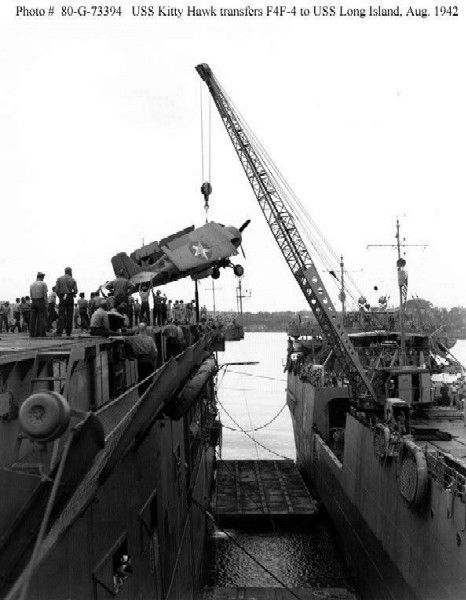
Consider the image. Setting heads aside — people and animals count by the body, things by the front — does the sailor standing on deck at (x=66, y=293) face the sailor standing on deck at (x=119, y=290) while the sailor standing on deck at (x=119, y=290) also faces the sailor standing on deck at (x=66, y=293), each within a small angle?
no

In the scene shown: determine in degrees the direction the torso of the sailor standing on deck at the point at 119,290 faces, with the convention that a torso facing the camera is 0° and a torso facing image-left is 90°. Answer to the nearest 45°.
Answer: approximately 180°

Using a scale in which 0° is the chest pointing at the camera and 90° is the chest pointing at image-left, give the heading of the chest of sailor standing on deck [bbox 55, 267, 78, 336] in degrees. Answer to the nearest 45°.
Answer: approximately 180°

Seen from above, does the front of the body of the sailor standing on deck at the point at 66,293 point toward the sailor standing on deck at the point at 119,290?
no

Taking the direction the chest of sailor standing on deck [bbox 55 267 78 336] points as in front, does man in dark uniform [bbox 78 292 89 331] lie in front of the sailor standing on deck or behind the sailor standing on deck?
in front

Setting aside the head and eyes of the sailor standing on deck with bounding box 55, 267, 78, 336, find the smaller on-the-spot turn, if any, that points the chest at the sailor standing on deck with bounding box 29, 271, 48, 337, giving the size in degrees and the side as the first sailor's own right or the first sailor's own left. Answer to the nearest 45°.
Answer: approximately 135° to the first sailor's own left

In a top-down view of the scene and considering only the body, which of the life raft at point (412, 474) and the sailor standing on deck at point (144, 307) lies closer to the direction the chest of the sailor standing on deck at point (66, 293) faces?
the sailor standing on deck

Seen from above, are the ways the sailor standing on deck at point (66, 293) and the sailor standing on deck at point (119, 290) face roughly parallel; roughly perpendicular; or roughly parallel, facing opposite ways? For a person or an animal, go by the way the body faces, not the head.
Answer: roughly parallel

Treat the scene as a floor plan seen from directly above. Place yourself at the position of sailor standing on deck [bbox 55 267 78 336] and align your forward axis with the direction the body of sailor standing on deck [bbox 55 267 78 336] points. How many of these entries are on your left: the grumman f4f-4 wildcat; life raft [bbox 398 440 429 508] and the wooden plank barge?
0

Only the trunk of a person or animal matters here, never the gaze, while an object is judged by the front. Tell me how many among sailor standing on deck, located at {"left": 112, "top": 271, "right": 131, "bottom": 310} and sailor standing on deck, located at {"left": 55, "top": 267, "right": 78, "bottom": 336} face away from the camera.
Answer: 2

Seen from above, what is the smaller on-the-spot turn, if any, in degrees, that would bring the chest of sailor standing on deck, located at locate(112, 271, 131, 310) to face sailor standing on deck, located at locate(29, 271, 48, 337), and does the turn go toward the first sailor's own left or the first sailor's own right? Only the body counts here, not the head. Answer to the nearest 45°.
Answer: approximately 90° to the first sailor's own left

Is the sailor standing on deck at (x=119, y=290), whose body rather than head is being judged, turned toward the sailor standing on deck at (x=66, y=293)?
no

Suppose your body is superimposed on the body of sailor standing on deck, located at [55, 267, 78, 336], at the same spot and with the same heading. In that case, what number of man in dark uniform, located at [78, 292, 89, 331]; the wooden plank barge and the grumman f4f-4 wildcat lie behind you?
0
